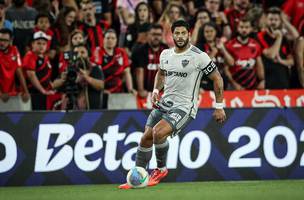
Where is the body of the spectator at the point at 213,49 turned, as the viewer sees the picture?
toward the camera

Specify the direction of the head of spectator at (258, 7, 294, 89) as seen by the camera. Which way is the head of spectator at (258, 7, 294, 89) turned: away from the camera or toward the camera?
toward the camera

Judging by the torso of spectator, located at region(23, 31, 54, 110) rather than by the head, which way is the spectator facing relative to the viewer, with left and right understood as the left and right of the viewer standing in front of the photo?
facing the viewer and to the right of the viewer

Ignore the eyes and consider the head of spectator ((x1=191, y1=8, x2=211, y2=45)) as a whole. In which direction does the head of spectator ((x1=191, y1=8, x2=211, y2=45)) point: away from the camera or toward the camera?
toward the camera

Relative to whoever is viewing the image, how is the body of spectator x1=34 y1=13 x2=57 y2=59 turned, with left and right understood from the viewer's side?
facing the viewer

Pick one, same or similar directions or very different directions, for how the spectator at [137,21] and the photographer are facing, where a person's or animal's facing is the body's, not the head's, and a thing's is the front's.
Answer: same or similar directions

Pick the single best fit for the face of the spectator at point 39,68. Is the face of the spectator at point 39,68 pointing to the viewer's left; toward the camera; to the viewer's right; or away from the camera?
toward the camera

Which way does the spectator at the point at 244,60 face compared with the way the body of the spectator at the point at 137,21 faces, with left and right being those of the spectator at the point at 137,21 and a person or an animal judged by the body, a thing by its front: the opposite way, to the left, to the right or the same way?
the same way

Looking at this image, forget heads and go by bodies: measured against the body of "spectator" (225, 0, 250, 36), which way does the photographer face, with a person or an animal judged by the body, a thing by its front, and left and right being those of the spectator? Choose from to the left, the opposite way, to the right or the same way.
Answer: the same way

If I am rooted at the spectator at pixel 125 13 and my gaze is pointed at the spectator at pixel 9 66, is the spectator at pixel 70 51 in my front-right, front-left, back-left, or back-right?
front-left
